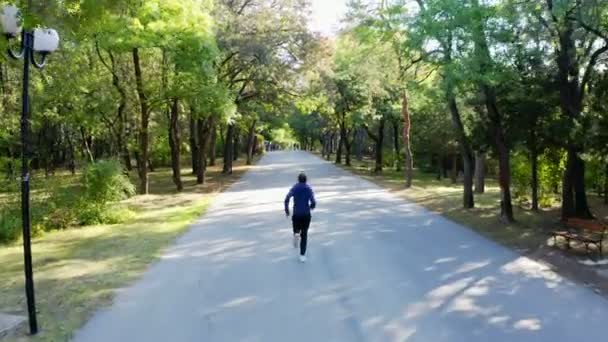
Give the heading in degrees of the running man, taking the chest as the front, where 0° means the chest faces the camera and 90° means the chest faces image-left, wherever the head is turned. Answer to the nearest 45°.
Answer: approximately 180°

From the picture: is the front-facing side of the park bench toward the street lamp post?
yes

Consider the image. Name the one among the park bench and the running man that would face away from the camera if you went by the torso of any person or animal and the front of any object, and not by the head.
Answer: the running man

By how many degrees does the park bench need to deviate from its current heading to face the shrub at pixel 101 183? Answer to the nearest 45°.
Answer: approximately 45° to its right

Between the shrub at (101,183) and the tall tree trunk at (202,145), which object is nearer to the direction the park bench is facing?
the shrub

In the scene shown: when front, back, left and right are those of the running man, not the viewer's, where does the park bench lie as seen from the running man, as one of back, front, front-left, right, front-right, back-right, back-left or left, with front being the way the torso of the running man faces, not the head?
right

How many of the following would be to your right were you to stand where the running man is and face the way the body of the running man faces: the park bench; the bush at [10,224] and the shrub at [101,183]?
1

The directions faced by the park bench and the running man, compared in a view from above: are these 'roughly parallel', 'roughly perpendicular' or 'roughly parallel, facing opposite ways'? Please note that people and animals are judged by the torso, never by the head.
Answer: roughly perpendicular

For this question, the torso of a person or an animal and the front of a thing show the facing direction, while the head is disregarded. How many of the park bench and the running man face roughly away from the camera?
1

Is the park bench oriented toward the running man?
yes

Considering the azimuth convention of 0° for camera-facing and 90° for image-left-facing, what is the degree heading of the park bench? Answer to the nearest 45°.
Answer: approximately 45°

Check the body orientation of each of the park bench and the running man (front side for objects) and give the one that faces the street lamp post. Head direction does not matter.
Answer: the park bench
